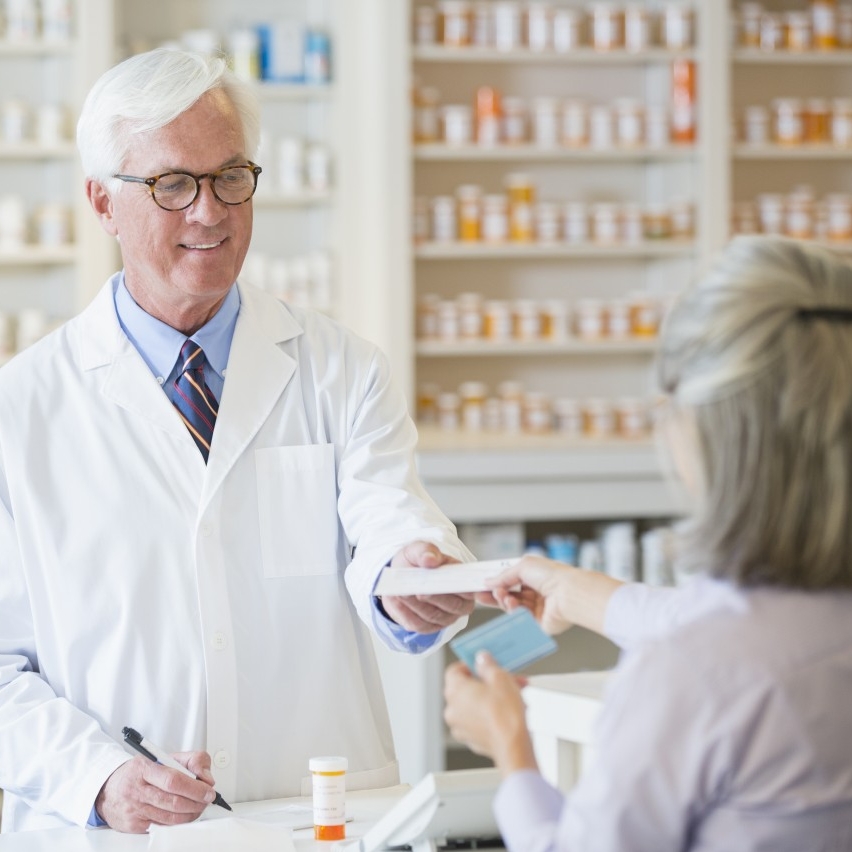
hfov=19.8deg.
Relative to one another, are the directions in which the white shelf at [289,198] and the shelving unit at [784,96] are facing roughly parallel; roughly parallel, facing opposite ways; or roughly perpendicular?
roughly parallel

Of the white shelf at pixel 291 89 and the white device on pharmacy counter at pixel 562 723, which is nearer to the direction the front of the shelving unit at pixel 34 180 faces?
the white device on pharmacy counter

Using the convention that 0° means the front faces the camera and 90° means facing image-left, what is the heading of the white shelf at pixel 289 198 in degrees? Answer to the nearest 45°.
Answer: approximately 0°

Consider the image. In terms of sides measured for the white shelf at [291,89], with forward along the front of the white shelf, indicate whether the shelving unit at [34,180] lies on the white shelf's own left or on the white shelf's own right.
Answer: on the white shelf's own right

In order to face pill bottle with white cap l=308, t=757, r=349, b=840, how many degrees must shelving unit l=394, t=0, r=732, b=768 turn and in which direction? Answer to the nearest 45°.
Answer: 0° — it already faces it

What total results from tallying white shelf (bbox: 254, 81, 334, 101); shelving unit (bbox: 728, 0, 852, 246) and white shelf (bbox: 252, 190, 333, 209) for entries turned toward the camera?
3

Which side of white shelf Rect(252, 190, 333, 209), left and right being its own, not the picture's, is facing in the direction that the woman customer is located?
front

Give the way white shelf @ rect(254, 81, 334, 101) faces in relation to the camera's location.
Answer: facing the viewer

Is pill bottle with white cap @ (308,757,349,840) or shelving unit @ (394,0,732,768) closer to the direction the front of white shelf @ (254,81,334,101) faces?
the pill bottle with white cap

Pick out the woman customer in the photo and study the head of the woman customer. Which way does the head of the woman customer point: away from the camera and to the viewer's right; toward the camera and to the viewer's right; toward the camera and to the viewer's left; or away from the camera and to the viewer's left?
away from the camera and to the viewer's left

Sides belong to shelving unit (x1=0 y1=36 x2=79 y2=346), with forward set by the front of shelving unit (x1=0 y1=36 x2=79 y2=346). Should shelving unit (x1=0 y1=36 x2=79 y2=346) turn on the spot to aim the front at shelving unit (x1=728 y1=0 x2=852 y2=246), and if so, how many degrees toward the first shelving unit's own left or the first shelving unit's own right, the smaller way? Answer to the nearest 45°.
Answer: approximately 90° to the first shelving unit's own left

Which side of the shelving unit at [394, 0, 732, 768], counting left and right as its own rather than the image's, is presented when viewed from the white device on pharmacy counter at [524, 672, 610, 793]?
front

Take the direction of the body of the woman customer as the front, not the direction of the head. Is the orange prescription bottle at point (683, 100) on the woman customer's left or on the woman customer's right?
on the woman customer's right

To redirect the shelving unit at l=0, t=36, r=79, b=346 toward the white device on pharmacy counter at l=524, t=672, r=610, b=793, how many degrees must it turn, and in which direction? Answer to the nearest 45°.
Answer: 0° — it already faces it

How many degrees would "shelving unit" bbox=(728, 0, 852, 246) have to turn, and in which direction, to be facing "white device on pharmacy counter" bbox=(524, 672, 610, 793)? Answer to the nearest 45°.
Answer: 0° — it already faces it

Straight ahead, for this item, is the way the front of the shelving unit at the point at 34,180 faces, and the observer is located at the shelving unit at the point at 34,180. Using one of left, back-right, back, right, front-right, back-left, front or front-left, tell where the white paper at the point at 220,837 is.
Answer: front

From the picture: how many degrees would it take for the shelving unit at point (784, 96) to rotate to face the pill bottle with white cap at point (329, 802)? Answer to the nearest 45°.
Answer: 0° — it already faces it

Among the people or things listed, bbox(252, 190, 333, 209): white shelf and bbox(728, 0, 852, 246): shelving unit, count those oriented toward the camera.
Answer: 2

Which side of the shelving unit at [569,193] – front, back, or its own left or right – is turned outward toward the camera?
front
